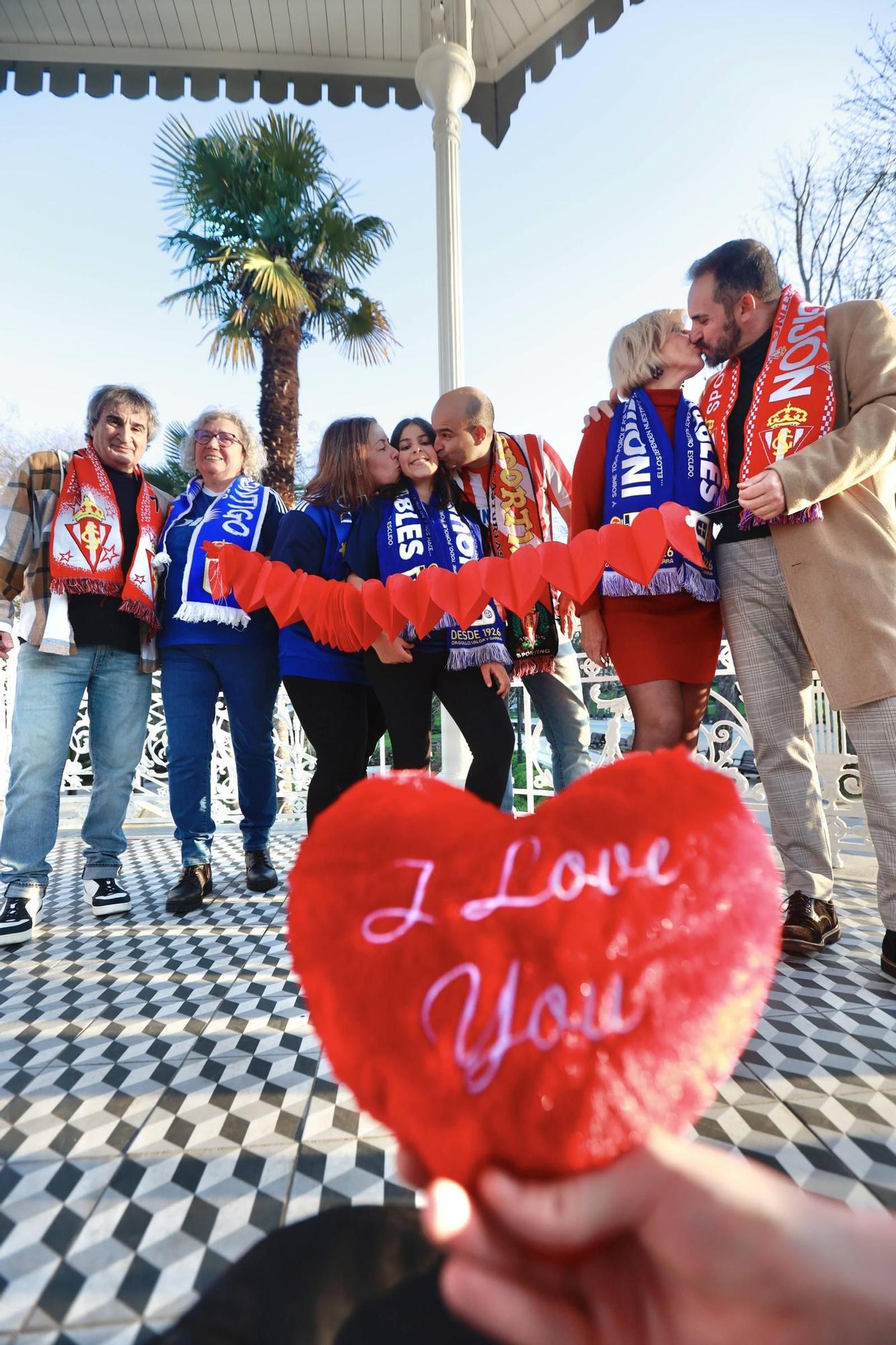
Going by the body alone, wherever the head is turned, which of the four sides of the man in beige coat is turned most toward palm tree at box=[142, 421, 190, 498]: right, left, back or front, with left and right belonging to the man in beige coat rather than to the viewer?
right

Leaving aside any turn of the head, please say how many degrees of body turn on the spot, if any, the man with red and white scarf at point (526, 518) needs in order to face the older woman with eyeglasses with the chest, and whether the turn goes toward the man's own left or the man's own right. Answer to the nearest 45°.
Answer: approximately 45° to the man's own right

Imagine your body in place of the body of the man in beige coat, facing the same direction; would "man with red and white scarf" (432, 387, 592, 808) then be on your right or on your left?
on your right

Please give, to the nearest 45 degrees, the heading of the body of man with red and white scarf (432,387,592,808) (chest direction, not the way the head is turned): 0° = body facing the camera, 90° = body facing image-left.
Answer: approximately 45°

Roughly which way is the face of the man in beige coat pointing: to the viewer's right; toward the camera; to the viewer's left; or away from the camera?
to the viewer's left

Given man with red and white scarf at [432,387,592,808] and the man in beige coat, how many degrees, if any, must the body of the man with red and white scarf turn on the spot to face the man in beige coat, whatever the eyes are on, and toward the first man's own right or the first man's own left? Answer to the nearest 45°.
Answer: approximately 90° to the first man's own left

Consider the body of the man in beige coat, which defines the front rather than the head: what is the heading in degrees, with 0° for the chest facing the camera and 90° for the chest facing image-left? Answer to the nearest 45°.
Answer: approximately 45°
